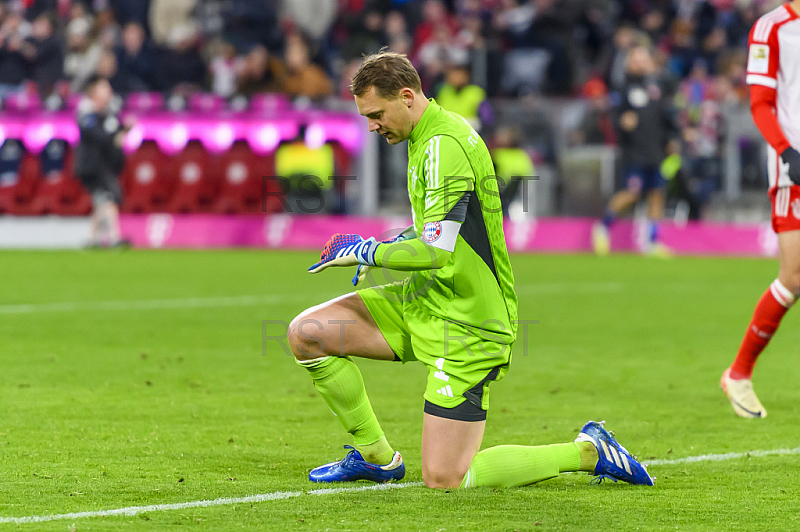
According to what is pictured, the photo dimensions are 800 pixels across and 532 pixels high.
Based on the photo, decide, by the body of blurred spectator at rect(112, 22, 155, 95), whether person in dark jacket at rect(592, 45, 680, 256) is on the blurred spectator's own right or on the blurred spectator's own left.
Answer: on the blurred spectator's own left

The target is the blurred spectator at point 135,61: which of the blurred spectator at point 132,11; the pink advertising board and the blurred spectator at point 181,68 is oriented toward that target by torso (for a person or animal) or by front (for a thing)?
the blurred spectator at point 132,11

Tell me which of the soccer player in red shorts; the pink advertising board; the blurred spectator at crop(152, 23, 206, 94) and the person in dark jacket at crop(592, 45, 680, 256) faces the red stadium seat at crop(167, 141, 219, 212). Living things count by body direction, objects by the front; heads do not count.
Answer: the blurred spectator

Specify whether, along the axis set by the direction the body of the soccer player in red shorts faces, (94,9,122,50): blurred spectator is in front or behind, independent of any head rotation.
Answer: behind

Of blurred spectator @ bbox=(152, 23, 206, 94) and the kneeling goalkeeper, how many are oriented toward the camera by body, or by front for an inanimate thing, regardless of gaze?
1

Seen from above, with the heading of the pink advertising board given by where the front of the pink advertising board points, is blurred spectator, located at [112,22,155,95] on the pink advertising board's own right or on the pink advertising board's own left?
on the pink advertising board's own right

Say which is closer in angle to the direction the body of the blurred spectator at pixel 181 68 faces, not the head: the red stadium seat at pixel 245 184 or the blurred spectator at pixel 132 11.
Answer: the red stadium seat

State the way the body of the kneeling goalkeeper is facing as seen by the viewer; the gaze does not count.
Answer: to the viewer's left

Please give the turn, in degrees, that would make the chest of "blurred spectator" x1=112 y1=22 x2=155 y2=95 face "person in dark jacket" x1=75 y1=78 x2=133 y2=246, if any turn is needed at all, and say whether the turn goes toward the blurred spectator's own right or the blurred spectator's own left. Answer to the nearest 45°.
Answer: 0° — they already face them
